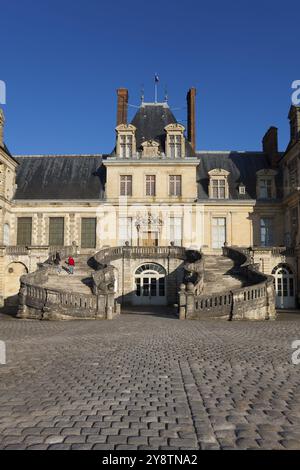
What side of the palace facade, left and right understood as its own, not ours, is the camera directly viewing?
front
